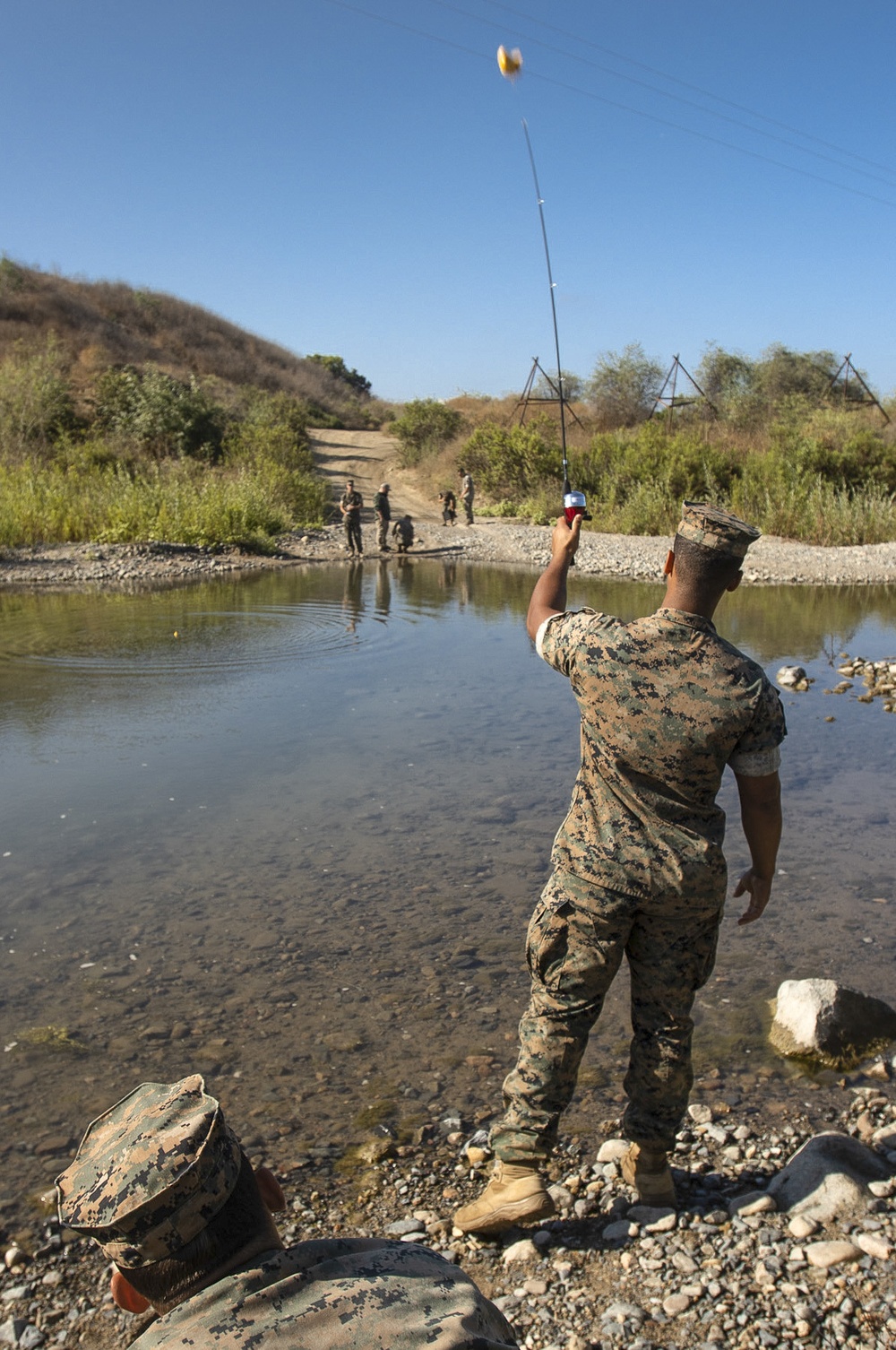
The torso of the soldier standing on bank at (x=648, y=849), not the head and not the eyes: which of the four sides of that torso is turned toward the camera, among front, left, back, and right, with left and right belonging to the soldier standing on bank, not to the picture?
back

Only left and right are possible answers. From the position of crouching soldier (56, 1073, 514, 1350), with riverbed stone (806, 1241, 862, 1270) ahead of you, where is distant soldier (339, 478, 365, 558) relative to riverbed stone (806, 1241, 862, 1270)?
left

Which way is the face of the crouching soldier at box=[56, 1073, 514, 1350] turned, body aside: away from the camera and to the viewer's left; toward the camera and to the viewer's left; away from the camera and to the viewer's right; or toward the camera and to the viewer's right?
away from the camera and to the viewer's left

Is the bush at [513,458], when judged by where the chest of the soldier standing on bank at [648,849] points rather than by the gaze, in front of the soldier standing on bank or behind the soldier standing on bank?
in front

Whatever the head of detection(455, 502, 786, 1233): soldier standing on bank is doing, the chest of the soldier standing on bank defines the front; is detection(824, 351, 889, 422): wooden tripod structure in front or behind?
in front

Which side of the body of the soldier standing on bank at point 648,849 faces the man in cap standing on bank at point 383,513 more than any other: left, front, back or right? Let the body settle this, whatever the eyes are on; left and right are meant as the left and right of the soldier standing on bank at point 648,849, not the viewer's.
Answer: front

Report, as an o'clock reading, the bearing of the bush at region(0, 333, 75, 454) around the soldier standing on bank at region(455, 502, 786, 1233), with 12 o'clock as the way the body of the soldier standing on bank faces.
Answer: The bush is roughly at 11 o'clock from the soldier standing on bank.

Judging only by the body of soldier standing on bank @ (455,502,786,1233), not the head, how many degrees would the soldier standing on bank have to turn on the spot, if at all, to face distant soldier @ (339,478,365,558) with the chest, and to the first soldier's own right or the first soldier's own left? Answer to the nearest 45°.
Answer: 0° — they already face them
